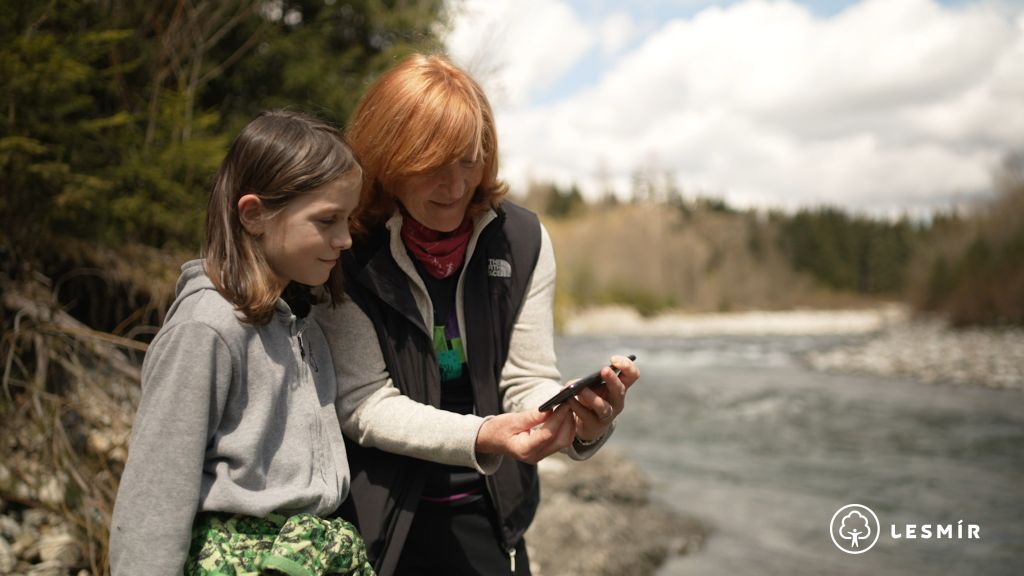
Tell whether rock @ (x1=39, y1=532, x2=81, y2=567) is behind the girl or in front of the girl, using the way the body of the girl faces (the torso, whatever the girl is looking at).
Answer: behind

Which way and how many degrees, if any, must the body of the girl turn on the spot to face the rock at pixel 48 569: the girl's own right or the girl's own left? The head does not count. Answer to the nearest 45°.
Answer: approximately 135° to the girl's own left

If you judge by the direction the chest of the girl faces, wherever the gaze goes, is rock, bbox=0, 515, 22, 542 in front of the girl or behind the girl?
behind

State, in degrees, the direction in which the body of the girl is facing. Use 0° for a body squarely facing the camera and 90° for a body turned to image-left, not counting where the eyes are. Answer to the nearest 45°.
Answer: approximately 315°

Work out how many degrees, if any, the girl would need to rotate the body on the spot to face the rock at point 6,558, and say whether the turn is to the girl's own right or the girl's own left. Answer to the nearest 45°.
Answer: approximately 180°

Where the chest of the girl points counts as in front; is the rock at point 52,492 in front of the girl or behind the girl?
behind
